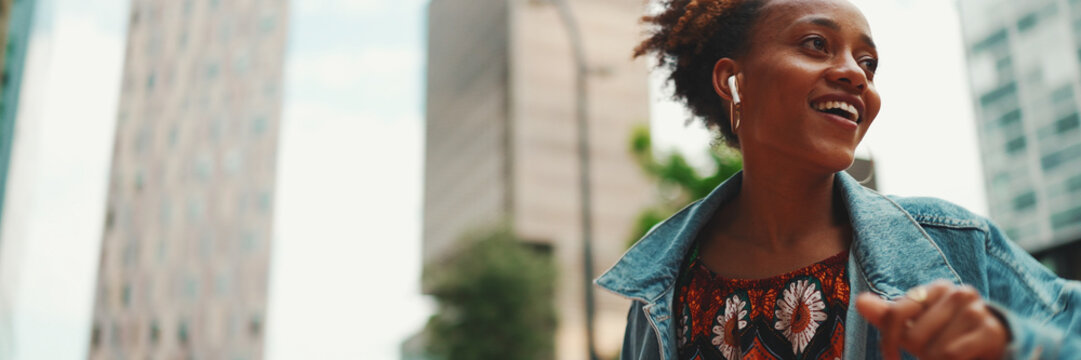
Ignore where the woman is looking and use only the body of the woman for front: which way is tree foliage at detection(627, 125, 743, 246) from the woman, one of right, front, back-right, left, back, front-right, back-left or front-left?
back

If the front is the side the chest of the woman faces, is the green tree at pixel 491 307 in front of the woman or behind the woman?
behind

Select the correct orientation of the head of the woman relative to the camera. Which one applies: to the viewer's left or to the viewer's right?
to the viewer's right

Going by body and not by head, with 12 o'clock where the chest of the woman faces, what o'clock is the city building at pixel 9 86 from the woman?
The city building is roughly at 4 o'clock from the woman.

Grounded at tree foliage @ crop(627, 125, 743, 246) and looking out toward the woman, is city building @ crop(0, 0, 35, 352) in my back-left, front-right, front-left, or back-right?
back-right

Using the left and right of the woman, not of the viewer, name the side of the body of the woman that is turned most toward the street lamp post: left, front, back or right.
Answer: back

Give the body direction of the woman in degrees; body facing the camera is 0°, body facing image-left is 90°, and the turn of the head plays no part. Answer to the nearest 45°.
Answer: approximately 0°
